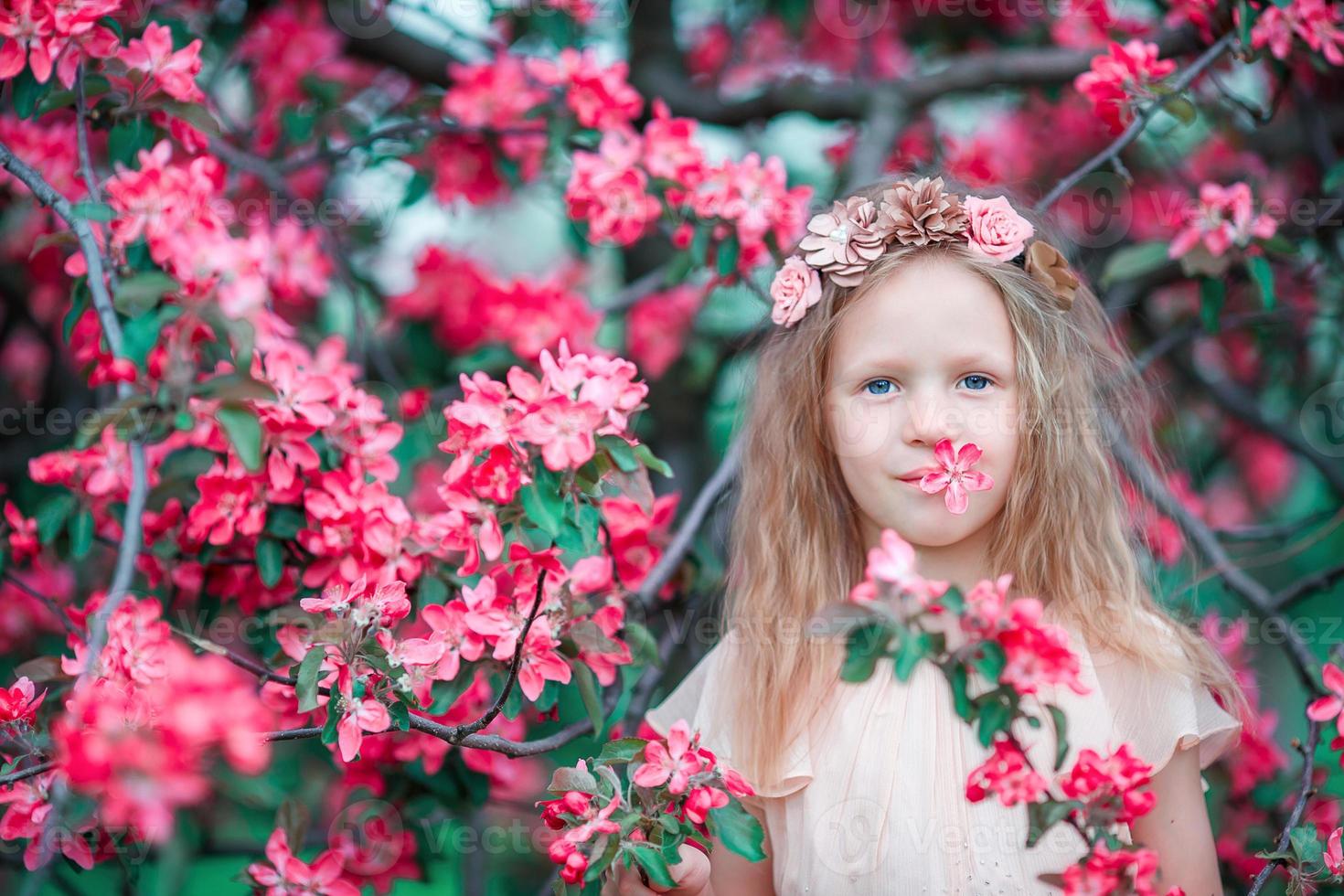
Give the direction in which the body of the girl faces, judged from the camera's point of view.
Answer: toward the camera
